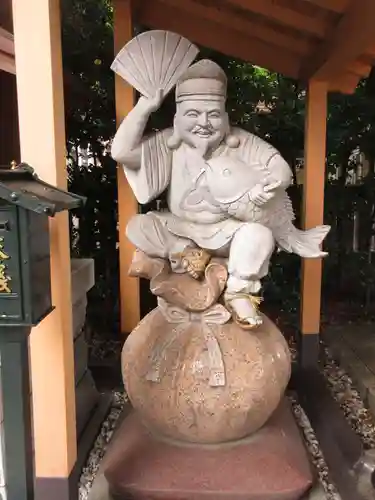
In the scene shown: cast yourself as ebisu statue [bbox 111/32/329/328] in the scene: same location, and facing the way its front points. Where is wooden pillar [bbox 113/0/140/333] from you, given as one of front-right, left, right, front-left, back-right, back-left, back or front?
back-right

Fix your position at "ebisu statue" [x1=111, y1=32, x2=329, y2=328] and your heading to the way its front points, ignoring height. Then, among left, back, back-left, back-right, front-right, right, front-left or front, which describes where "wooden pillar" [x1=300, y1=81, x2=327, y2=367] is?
back-left

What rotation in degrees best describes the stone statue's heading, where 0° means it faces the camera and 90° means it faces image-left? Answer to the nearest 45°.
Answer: approximately 0°

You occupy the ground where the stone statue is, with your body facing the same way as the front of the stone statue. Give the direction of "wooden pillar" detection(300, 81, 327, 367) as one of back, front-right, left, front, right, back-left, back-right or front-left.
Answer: back-left
